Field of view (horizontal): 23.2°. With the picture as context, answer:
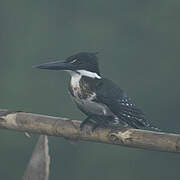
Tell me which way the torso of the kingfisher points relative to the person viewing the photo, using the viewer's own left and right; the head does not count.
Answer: facing to the left of the viewer
